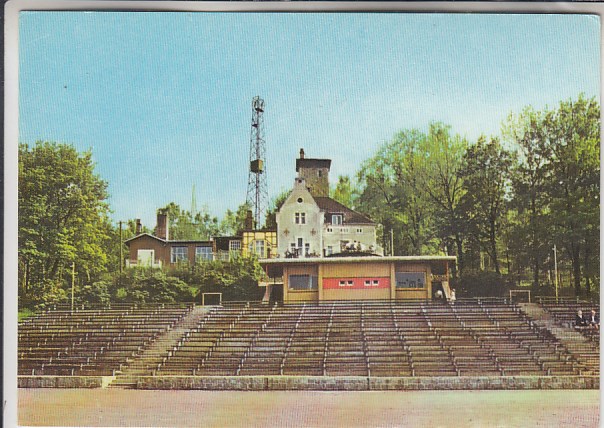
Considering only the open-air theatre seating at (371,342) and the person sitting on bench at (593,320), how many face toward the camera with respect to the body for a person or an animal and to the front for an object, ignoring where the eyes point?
2

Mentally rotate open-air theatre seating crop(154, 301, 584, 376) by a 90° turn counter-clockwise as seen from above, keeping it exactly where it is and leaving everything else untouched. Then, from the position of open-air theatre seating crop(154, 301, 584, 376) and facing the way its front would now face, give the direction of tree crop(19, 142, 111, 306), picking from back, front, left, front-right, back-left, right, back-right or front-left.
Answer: back

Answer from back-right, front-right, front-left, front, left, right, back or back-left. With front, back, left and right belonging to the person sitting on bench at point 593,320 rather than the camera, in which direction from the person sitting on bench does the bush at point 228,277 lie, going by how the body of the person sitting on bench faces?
right

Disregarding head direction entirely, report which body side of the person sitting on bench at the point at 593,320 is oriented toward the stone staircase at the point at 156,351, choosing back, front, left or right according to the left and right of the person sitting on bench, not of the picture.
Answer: right

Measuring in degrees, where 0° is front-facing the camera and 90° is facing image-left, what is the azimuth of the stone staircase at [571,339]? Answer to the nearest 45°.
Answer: approximately 0°

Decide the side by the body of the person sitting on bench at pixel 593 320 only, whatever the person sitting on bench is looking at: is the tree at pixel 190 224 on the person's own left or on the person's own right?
on the person's own right

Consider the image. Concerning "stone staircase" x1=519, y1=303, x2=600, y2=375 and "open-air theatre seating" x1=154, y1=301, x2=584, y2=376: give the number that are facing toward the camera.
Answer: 2
